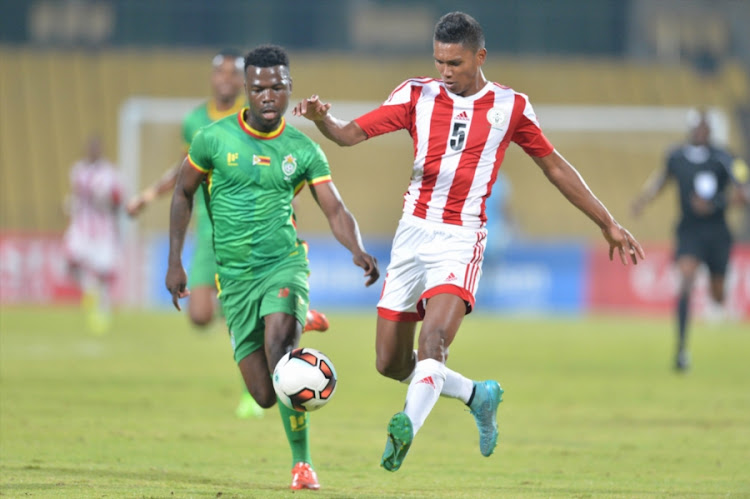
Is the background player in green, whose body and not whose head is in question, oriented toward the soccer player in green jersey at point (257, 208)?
yes

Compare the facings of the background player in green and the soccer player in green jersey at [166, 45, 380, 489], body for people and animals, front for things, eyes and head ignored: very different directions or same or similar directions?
same or similar directions

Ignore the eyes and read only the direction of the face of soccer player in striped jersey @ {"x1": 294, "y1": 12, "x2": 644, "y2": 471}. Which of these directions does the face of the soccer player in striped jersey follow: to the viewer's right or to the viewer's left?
to the viewer's left

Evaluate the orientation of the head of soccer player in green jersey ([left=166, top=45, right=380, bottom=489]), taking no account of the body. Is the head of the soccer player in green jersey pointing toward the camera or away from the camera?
toward the camera

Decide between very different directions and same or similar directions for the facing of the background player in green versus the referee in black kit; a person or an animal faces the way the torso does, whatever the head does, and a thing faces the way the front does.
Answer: same or similar directions

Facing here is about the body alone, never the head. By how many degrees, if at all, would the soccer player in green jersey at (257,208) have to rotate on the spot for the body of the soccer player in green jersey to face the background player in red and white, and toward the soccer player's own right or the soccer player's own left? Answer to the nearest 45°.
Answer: approximately 180°

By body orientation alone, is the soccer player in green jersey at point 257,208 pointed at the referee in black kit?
no

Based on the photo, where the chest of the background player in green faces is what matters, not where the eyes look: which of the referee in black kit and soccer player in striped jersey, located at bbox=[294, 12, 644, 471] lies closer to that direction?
the soccer player in striped jersey

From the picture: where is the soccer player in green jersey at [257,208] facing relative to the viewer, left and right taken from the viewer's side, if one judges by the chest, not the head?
facing the viewer

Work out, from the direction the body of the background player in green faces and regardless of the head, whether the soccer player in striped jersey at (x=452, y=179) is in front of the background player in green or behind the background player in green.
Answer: in front

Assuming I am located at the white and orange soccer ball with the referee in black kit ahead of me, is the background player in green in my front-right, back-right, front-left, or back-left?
front-left

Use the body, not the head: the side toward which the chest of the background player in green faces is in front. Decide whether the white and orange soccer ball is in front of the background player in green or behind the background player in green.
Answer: in front

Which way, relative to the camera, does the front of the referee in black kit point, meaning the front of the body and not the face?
toward the camera

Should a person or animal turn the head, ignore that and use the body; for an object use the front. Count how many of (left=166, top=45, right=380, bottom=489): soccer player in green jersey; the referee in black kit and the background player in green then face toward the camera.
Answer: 3

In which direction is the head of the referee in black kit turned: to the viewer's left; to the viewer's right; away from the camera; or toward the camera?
toward the camera

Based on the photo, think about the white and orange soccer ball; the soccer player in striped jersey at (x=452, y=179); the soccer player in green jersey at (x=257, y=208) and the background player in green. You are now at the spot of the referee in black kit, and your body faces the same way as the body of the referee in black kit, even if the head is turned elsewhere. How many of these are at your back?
0
